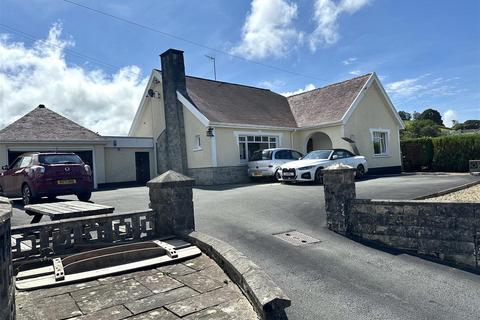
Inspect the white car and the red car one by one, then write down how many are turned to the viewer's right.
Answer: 0

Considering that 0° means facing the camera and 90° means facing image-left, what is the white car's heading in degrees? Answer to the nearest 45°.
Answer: approximately 45°

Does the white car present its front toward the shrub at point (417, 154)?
no

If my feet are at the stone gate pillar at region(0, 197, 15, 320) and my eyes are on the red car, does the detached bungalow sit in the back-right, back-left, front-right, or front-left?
front-right

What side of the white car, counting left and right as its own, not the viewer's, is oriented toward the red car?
front

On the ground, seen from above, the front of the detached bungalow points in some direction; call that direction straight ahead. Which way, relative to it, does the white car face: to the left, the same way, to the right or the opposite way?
to the right

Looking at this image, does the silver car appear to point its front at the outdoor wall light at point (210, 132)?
no

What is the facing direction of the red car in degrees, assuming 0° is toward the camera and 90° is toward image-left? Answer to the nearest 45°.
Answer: approximately 135°

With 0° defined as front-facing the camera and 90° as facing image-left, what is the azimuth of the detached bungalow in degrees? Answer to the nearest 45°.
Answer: approximately 315°
